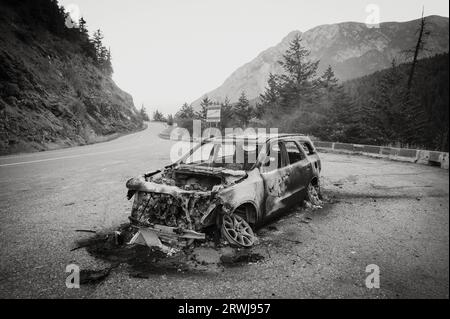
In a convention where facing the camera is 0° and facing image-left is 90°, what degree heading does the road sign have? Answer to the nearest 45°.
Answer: approximately 0°

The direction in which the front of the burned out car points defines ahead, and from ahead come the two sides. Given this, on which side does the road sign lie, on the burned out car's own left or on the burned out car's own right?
on the burned out car's own right

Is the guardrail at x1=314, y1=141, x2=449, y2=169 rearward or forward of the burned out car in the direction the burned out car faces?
rearward

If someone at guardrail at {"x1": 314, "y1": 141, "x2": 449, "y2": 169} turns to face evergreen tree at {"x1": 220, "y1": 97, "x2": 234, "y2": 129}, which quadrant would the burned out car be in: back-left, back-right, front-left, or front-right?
back-left

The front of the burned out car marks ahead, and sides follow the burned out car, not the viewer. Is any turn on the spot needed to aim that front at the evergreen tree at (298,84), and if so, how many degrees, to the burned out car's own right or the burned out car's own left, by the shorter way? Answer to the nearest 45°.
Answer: approximately 135° to the burned out car's own right

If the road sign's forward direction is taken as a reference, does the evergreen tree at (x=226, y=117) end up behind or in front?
behind

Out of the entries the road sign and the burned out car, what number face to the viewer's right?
0

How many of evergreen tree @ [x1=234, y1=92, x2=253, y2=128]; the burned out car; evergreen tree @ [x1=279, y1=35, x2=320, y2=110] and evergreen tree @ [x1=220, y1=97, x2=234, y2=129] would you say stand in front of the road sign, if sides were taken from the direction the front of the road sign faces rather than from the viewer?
1

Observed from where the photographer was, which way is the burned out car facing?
facing the viewer and to the left of the viewer

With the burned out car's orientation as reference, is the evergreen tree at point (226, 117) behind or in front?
behind
